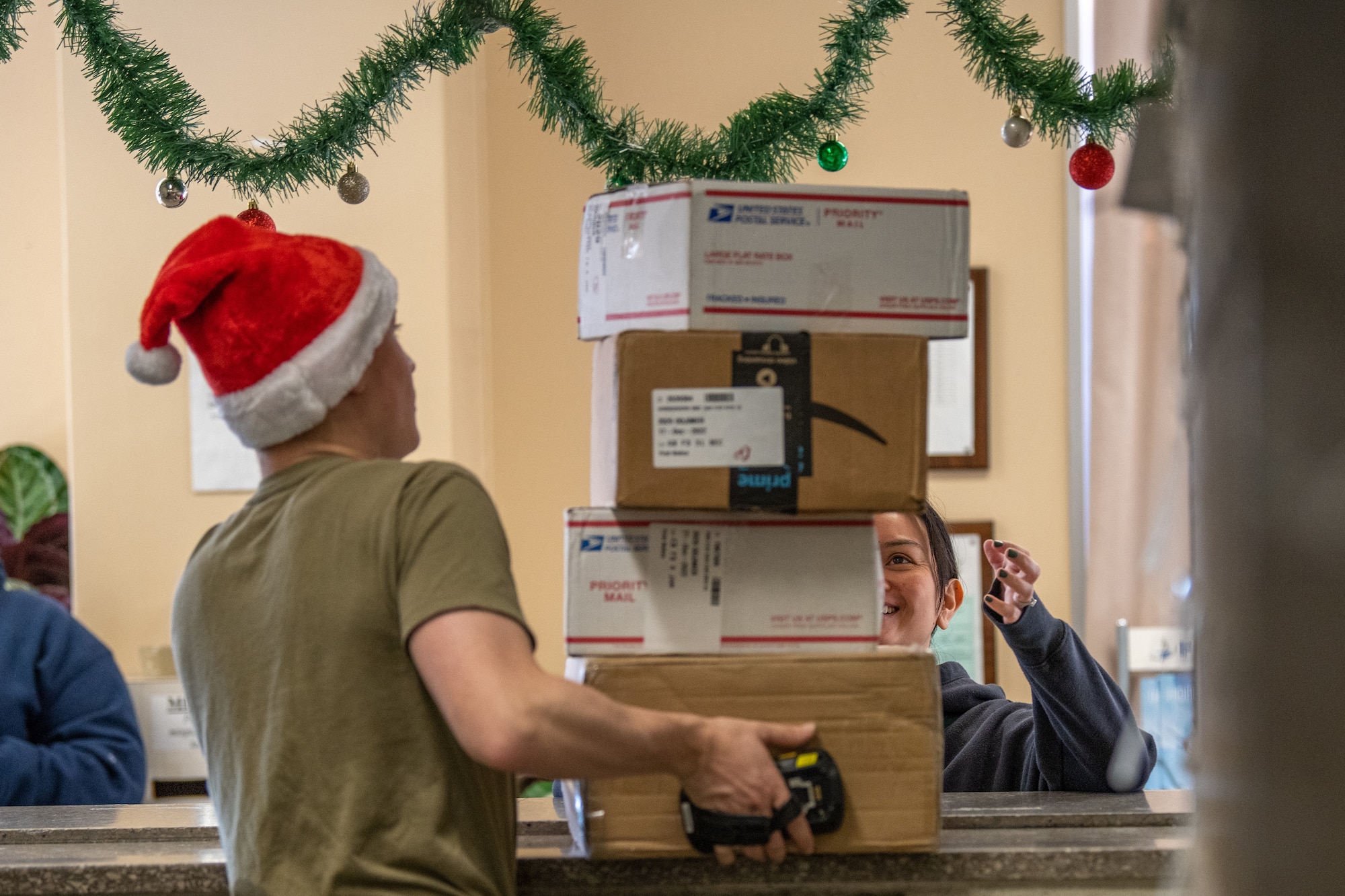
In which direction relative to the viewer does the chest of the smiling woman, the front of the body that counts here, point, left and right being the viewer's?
facing the viewer and to the left of the viewer

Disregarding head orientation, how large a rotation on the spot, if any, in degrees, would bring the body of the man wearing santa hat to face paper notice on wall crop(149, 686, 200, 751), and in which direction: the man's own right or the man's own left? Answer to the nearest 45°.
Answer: approximately 45° to the man's own left

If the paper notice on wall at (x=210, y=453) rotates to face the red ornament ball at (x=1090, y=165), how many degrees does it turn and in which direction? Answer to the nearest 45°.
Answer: approximately 45° to its left

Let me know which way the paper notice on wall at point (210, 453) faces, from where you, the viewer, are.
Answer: facing the viewer

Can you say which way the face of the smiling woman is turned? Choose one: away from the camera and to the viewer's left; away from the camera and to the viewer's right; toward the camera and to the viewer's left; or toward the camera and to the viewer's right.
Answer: toward the camera and to the viewer's left

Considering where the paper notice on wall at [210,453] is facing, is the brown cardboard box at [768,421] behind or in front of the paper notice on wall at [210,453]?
in front

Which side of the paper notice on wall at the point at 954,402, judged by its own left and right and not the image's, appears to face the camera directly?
front

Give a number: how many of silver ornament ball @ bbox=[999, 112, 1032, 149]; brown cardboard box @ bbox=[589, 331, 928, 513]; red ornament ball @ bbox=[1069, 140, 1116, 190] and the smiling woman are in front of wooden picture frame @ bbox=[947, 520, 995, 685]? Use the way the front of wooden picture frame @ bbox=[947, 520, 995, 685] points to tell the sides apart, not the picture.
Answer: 4

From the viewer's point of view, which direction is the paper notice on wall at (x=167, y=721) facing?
toward the camera

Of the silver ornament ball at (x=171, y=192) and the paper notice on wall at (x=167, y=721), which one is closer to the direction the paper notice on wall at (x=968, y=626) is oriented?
the silver ornament ball

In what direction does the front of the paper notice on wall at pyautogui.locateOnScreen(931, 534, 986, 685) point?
toward the camera

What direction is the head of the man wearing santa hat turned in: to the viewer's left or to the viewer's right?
to the viewer's right
